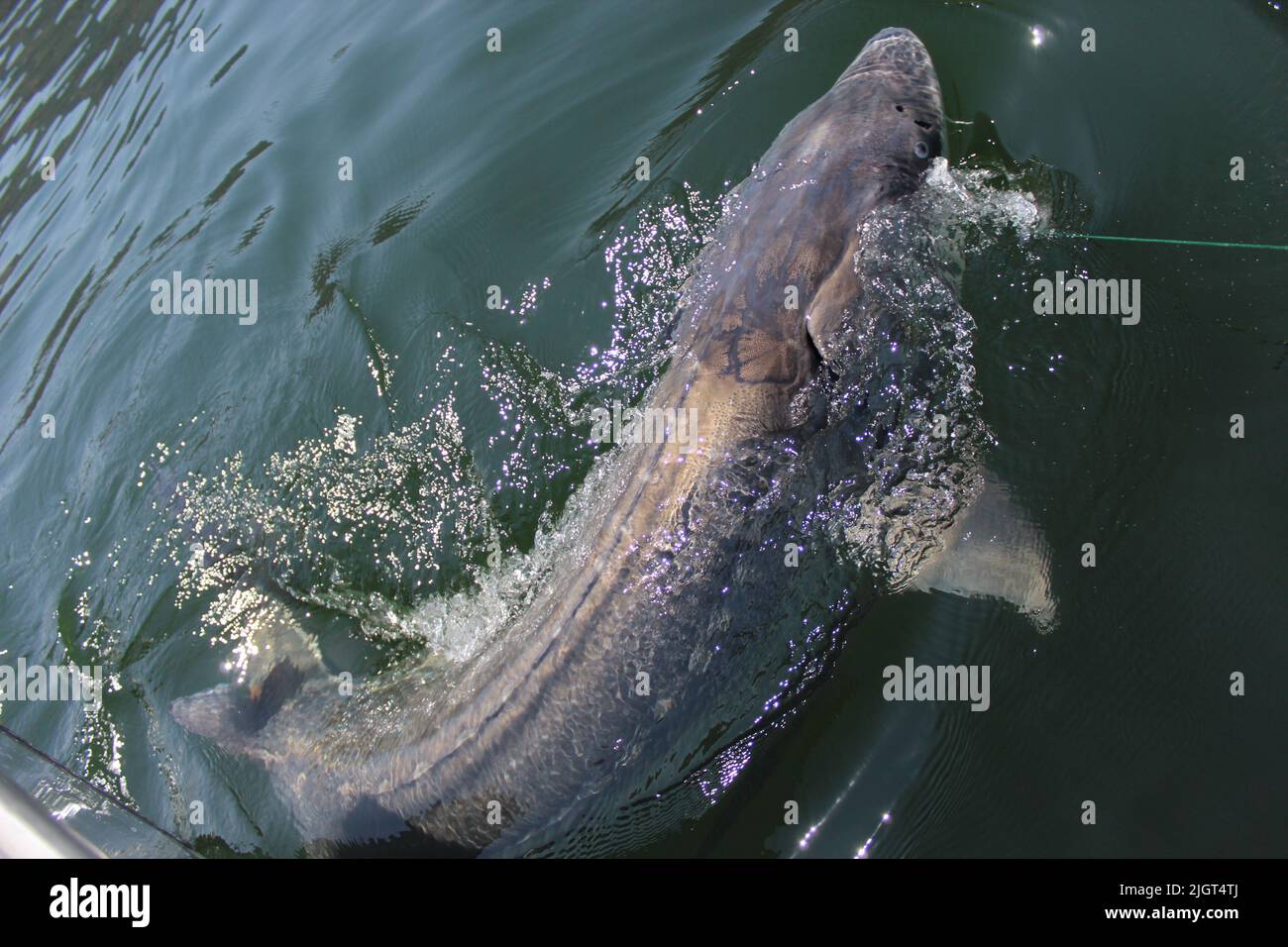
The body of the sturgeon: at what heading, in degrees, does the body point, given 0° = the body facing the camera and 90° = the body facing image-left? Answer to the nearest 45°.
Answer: approximately 225°

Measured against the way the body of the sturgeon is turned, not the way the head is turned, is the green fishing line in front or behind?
in front
